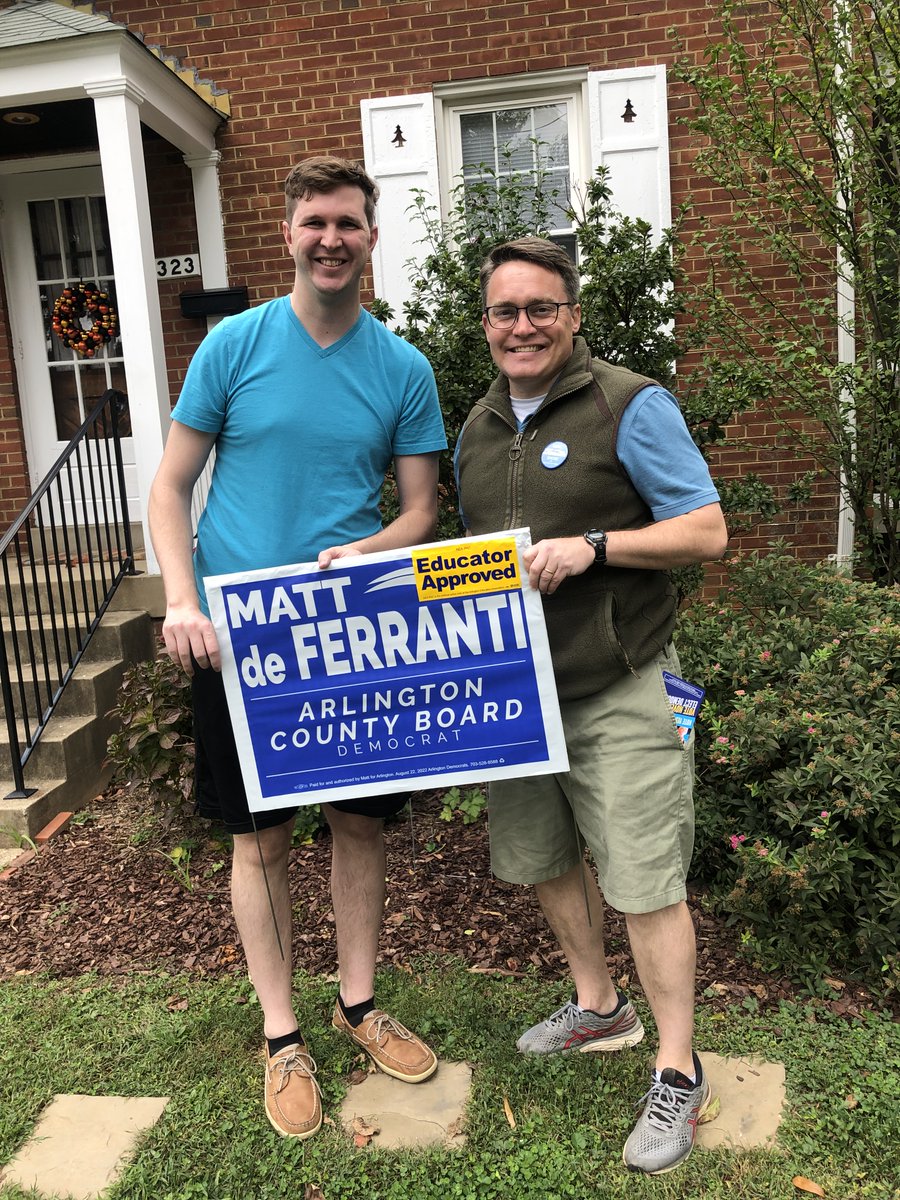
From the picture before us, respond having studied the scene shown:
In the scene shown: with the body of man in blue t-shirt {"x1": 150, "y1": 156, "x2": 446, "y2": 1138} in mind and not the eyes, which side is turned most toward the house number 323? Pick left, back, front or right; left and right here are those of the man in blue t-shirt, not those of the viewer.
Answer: back

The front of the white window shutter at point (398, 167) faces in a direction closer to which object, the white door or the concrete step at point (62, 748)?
the concrete step

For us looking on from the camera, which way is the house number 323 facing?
facing the viewer

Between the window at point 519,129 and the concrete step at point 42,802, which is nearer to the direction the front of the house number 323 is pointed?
the concrete step

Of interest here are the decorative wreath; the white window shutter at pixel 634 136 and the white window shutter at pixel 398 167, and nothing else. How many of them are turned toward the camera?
3

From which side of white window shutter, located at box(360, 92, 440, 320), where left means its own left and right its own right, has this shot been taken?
front

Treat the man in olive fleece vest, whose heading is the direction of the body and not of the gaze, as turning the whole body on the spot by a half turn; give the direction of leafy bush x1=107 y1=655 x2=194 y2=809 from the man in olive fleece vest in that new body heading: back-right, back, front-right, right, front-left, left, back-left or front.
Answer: left

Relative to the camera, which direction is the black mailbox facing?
toward the camera

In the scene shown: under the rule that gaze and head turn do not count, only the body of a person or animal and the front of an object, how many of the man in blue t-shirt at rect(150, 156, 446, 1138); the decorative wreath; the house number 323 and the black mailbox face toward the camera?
4

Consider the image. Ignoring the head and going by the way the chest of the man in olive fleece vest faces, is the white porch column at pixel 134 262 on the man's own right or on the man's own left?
on the man's own right

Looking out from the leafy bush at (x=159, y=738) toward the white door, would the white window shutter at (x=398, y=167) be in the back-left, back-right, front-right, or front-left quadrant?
front-right
